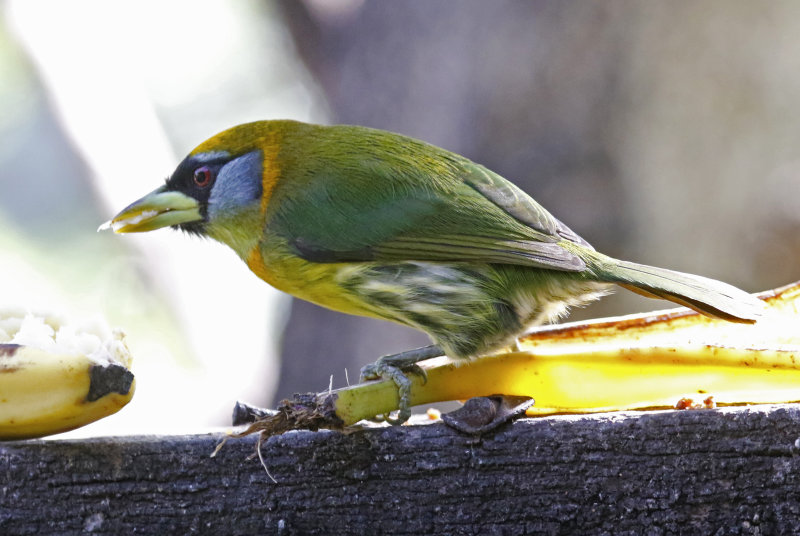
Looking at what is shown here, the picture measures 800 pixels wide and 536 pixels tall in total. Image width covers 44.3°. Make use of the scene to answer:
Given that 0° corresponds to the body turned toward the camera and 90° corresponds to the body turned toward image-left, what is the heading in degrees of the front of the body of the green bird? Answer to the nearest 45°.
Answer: approximately 90°

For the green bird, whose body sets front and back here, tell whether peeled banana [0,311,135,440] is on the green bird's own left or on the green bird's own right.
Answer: on the green bird's own left

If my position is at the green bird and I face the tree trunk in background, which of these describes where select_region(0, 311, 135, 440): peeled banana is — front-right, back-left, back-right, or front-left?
back-left

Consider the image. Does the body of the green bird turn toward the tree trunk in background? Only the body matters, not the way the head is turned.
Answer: no
